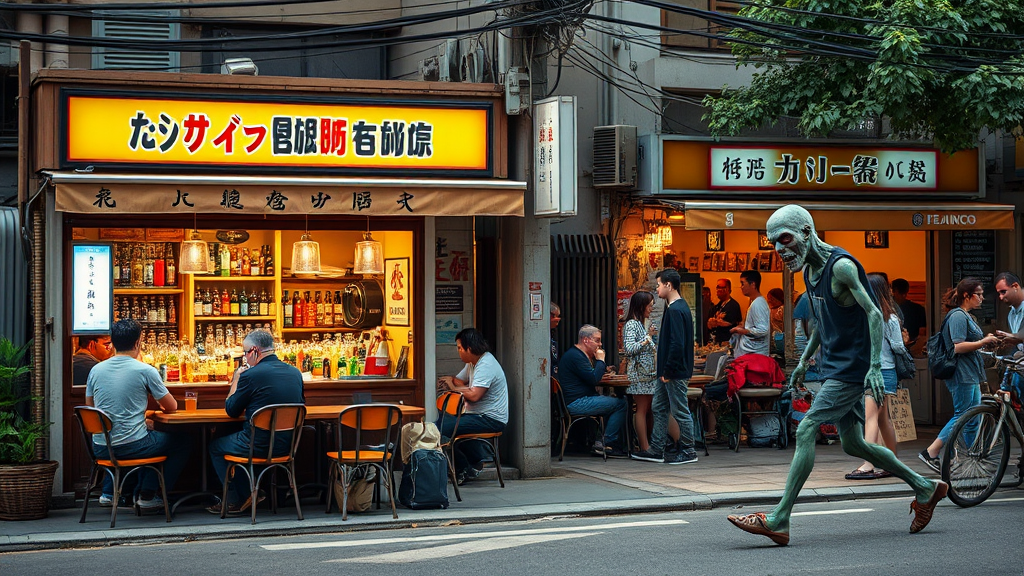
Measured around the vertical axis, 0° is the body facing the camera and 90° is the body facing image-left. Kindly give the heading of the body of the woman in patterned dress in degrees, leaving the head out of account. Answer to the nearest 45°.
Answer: approximately 270°

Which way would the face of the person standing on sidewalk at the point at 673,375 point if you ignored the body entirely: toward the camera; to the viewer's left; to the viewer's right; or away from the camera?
to the viewer's left

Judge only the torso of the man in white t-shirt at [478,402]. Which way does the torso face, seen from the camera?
to the viewer's left

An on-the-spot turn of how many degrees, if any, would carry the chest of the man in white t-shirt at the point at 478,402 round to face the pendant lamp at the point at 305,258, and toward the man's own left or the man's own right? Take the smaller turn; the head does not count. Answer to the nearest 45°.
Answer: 0° — they already face it

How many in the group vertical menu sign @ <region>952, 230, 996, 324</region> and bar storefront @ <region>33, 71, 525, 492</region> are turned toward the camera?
2

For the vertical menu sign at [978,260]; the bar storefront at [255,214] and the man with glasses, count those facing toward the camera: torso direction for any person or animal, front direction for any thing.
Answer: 2

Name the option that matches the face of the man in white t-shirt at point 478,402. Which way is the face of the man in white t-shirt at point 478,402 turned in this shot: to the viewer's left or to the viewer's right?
to the viewer's left

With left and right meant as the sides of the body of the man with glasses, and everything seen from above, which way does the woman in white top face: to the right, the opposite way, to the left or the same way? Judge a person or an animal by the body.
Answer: the opposite way

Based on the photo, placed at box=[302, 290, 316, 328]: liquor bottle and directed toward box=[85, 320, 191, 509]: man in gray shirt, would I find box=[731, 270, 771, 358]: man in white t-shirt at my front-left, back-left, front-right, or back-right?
back-left

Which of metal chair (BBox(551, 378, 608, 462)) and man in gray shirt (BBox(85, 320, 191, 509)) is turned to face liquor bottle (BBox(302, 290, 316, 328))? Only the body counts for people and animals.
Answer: the man in gray shirt

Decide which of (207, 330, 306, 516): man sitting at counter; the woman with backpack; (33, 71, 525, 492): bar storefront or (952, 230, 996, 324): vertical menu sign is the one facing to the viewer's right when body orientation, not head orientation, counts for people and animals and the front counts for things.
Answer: the woman with backpack
